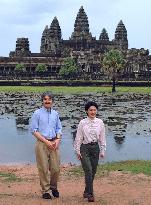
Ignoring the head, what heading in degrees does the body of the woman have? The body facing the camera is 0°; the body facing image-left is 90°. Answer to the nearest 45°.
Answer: approximately 0°

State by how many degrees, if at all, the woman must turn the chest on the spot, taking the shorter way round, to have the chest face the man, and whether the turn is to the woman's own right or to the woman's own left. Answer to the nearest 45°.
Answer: approximately 90° to the woman's own right
